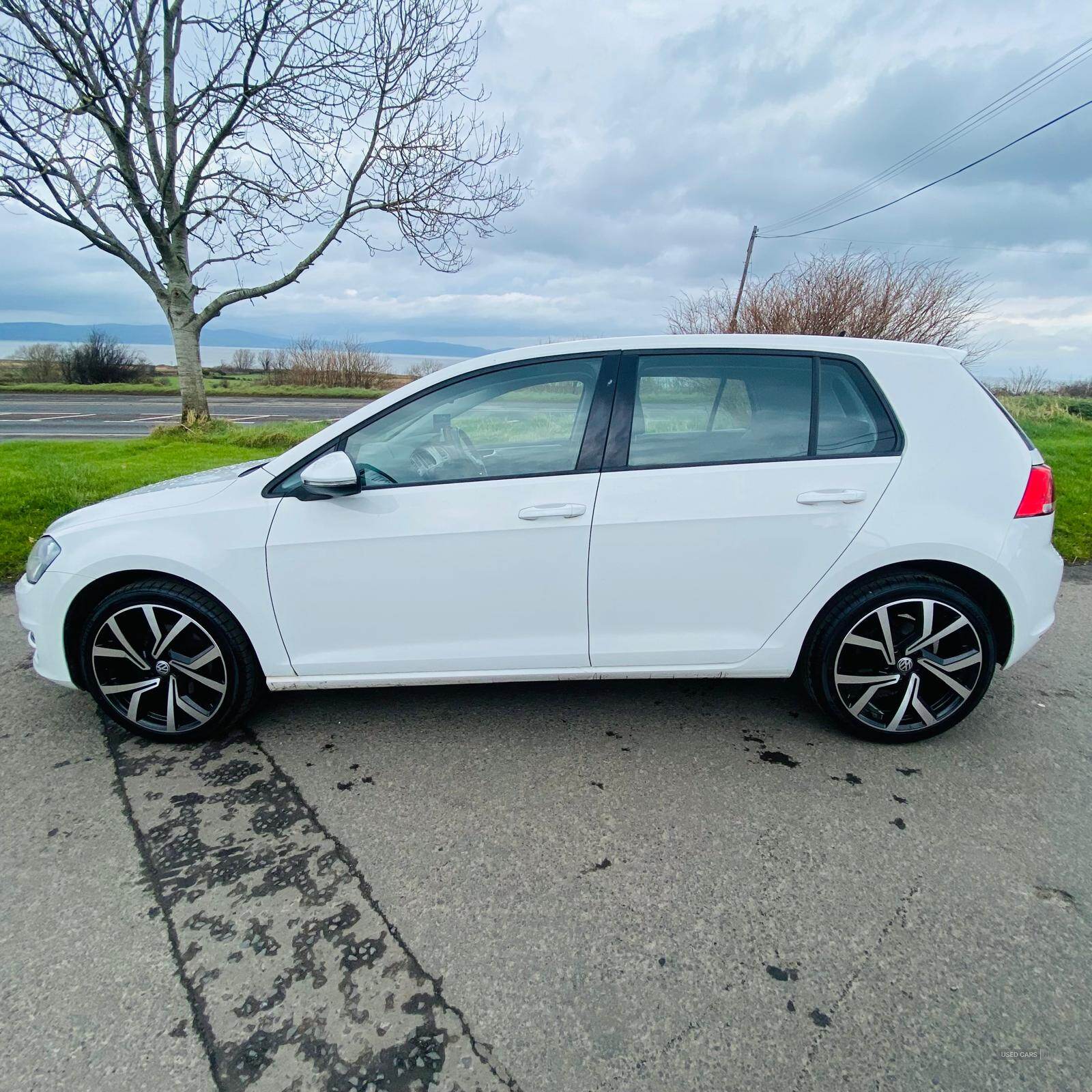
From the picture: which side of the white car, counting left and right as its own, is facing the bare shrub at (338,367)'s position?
right

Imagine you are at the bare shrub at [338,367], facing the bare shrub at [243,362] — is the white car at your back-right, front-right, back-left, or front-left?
back-left

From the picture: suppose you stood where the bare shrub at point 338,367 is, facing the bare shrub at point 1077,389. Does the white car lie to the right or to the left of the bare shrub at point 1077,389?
right

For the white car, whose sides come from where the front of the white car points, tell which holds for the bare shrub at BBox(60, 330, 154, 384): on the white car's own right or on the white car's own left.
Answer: on the white car's own right

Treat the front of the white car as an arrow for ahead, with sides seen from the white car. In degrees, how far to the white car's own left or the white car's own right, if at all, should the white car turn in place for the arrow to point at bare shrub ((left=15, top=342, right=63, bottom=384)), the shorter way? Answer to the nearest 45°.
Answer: approximately 45° to the white car's own right

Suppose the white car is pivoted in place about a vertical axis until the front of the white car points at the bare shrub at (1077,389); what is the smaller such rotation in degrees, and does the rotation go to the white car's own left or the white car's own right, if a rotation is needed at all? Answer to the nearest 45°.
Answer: approximately 135° to the white car's own right

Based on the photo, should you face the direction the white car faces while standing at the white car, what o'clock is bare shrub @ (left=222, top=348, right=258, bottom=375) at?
The bare shrub is roughly at 2 o'clock from the white car.

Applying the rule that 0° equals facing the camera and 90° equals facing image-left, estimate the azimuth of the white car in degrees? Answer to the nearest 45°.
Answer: approximately 90°
